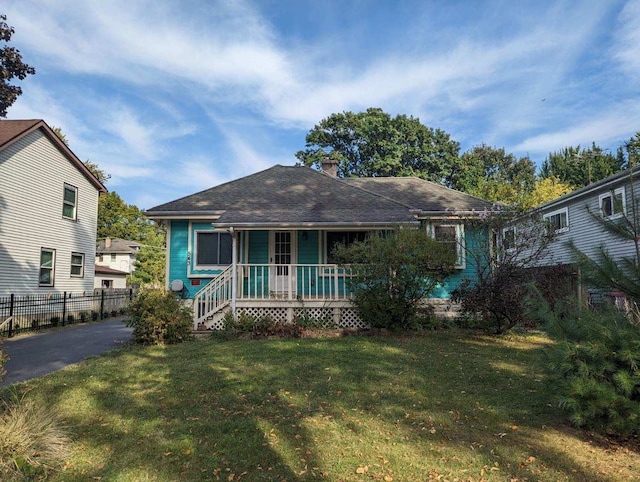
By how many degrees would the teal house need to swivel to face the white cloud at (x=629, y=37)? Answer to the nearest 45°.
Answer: approximately 90° to its left

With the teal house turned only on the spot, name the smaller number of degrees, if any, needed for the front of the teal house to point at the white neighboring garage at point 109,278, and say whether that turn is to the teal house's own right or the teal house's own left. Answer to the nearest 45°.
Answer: approximately 135° to the teal house's own right

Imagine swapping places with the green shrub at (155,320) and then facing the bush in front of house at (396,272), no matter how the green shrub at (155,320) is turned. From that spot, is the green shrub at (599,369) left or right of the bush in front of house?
right

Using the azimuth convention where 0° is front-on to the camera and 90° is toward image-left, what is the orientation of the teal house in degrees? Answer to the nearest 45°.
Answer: approximately 0°

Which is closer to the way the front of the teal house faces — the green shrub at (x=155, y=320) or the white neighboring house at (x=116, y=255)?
the green shrub

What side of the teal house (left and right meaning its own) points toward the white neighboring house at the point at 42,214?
right

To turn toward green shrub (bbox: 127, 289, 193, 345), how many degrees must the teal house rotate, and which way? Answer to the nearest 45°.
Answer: approximately 45° to its right

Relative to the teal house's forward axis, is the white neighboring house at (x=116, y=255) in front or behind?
behind

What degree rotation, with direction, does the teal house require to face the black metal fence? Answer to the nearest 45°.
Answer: approximately 90° to its right

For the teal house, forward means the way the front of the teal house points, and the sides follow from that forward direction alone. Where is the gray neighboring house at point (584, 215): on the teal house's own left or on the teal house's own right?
on the teal house's own left
